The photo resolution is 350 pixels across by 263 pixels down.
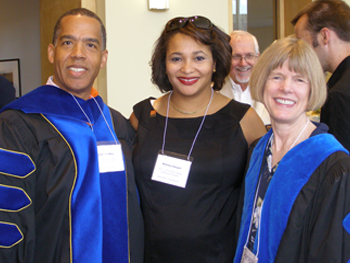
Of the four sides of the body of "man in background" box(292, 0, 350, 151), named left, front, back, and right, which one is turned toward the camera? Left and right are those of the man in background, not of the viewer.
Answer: left

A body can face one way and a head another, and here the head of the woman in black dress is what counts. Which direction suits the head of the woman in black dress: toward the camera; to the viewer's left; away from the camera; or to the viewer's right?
toward the camera

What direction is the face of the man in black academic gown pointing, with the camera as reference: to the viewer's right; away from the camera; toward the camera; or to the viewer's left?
toward the camera

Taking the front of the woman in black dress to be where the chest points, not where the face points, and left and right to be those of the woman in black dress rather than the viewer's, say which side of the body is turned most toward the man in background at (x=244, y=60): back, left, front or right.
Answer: back

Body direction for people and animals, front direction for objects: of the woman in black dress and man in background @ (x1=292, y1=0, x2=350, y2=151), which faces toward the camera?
the woman in black dress

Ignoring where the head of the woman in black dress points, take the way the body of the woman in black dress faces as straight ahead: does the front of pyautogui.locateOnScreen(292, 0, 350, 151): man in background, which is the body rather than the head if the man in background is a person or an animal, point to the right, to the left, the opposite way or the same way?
to the right

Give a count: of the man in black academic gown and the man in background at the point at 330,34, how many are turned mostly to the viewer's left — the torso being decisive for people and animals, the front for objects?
1

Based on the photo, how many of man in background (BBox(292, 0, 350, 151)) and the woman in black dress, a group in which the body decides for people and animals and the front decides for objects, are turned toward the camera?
1

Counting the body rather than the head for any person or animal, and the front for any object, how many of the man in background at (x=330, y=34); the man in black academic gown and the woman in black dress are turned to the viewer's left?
1

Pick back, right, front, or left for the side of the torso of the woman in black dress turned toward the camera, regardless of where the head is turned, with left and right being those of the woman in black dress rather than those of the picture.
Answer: front
